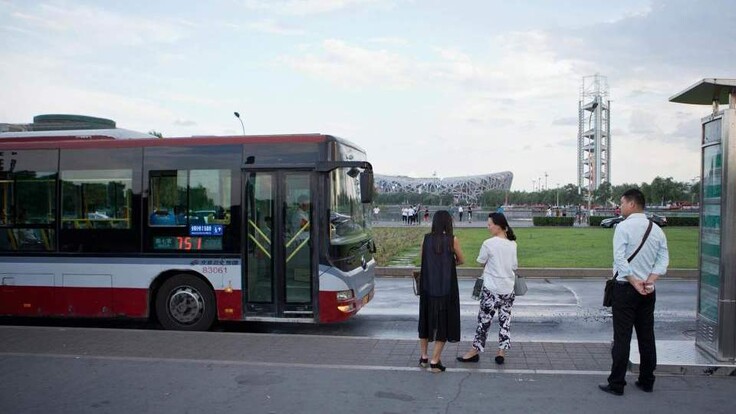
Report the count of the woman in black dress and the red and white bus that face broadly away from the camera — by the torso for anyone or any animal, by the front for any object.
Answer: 1

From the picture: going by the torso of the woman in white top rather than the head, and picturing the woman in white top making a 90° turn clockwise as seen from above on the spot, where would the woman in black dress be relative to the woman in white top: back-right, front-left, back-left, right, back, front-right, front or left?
back

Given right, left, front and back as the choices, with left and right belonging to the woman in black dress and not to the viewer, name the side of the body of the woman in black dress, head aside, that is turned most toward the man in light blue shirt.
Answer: right

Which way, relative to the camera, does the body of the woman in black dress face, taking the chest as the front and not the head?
away from the camera

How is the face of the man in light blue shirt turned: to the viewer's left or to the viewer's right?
to the viewer's left

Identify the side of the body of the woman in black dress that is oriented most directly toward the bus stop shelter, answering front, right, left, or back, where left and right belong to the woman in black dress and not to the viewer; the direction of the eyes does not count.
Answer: right

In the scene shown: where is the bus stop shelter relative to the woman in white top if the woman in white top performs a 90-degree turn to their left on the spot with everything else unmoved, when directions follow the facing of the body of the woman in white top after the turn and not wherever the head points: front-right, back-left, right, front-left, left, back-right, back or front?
back-left

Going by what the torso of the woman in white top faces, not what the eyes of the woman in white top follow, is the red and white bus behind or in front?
in front

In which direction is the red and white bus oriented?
to the viewer's right

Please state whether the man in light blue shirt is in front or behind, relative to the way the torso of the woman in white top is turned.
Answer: behind

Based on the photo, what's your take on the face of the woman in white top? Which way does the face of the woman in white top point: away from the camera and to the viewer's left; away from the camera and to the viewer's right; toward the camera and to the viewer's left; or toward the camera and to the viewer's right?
away from the camera and to the viewer's left

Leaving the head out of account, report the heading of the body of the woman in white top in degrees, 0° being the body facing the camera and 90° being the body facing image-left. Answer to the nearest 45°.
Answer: approximately 135°
